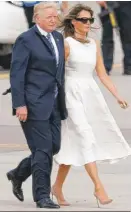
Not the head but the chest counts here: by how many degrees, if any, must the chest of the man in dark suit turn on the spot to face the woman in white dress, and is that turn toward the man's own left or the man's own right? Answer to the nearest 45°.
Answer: approximately 45° to the man's own left

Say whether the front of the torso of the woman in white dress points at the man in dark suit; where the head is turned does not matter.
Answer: no

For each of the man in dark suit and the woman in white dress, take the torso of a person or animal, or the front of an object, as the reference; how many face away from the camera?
0

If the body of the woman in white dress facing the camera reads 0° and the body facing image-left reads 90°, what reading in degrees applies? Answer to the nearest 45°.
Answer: approximately 315°

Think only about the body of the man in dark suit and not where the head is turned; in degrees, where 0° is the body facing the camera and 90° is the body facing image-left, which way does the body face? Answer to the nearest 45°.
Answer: approximately 315°

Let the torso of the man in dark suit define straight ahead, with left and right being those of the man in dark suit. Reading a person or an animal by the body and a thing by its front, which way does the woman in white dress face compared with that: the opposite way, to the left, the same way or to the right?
the same way
